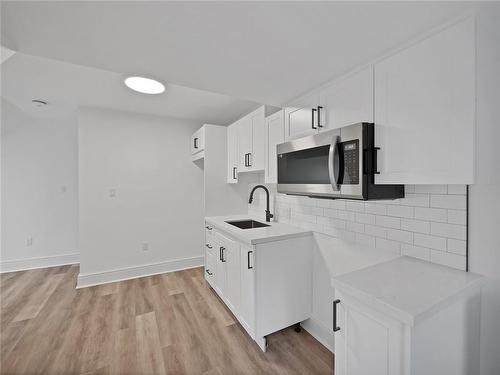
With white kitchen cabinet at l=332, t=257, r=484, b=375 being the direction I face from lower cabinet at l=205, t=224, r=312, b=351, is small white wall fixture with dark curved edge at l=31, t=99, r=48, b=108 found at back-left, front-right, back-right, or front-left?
back-right

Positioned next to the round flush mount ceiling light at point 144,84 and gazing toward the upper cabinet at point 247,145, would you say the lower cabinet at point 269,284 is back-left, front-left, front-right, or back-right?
front-right

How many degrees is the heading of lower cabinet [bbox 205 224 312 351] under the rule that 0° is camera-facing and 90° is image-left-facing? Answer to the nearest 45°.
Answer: approximately 45°

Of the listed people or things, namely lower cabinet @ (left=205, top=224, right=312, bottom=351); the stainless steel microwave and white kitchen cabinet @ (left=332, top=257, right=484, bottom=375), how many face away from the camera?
0

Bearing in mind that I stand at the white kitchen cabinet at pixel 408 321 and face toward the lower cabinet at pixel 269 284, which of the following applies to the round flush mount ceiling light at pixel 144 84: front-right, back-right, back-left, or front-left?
front-left

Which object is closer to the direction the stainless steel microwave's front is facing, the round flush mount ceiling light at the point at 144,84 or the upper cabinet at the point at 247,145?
the round flush mount ceiling light

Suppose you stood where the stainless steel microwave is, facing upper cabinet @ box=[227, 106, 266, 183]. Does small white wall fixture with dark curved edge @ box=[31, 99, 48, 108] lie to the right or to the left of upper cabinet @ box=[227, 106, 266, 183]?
left

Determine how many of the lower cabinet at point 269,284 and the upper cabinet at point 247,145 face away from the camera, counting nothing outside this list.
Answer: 0

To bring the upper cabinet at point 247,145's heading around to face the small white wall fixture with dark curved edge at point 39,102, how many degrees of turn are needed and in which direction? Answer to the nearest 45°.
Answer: approximately 45° to its right

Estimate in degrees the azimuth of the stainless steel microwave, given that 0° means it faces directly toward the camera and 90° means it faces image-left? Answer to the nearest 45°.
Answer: approximately 45°

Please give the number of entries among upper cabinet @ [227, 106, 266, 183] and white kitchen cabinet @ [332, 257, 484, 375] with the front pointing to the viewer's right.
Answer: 0
